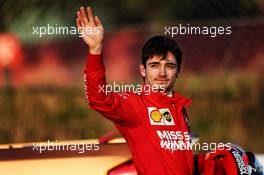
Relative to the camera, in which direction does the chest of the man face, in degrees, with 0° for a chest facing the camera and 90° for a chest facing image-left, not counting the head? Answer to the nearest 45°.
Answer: approximately 315°
